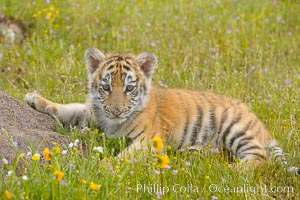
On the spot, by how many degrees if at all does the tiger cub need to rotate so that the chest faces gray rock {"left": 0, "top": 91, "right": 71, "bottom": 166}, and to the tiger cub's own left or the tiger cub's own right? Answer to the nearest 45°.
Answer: approximately 45° to the tiger cub's own left

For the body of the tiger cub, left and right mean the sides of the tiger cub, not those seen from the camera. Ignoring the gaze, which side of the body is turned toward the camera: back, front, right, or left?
left
